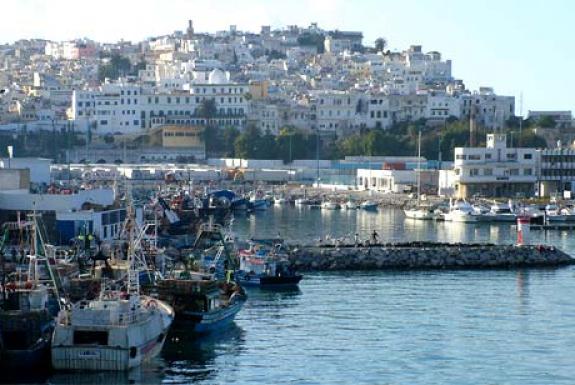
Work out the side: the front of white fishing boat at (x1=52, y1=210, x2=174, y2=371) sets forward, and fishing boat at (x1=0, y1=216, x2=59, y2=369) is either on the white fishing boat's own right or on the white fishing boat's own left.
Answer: on the white fishing boat's own left

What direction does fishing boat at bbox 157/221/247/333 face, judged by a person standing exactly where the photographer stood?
facing away from the viewer and to the right of the viewer

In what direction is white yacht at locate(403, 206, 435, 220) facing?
to the viewer's left

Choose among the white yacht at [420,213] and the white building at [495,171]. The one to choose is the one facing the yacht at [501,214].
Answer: the white building

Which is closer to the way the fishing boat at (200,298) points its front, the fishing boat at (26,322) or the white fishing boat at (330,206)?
the white fishing boat

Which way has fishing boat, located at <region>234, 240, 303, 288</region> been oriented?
to the viewer's right

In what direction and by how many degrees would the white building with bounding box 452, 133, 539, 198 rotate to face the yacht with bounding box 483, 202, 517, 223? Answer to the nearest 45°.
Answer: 0° — it already faces it
